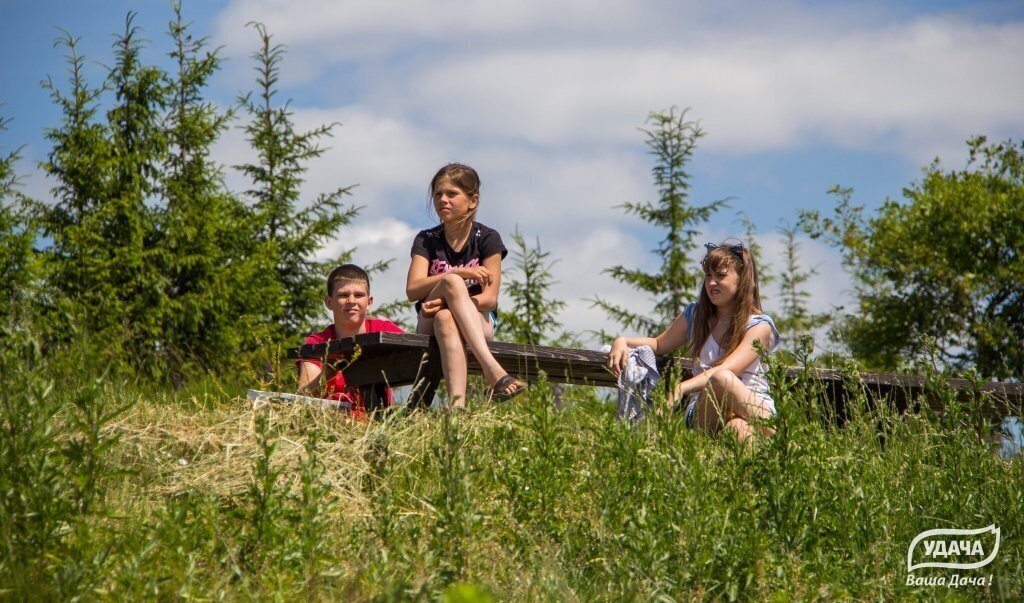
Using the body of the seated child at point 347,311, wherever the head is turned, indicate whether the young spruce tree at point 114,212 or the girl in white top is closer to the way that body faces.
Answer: the girl in white top

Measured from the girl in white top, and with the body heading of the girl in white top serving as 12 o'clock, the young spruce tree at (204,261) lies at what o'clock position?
The young spruce tree is roughly at 3 o'clock from the girl in white top.

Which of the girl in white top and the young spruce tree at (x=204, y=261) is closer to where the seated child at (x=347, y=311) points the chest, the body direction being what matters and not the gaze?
the girl in white top

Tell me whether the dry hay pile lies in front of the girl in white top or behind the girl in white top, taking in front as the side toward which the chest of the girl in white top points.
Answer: in front

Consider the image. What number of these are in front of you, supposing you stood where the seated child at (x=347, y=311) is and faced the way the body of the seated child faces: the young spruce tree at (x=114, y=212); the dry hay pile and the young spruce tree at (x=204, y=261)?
1

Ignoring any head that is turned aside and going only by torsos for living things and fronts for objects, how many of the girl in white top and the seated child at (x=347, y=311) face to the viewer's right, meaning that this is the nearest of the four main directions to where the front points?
0

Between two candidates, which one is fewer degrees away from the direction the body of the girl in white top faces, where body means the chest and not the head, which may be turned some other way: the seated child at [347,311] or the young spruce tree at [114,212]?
the seated child

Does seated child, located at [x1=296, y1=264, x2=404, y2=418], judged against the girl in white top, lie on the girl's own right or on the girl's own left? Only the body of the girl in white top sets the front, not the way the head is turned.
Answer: on the girl's own right

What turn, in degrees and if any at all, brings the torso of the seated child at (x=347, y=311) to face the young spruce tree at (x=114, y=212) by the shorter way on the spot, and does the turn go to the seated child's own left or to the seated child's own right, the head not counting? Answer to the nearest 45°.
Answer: approximately 135° to the seated child's own right

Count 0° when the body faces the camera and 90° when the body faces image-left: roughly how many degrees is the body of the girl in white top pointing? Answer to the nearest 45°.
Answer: approximately 45°

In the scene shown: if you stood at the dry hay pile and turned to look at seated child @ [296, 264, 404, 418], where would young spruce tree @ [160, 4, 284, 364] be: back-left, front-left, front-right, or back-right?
front-left

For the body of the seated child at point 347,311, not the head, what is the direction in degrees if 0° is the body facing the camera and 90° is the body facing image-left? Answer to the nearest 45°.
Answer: approximately 0°

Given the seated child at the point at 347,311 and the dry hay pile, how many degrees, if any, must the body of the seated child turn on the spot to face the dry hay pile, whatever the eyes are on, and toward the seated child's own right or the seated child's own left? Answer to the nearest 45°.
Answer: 0° — they already face it
